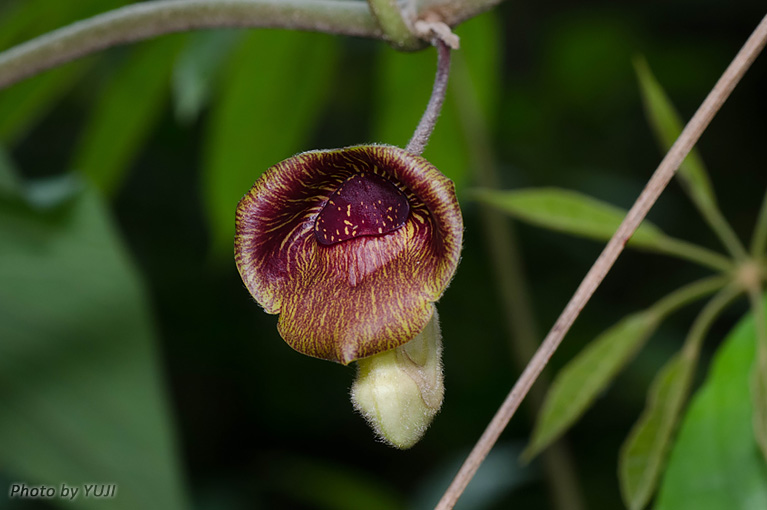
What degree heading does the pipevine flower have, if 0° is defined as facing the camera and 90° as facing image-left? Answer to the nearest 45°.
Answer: approximately 0°

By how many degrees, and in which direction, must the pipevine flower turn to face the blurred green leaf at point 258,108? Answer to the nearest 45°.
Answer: approximately 180°

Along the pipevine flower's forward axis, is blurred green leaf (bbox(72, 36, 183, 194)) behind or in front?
behind

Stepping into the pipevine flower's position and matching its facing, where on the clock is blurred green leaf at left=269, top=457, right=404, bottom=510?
The blurred green leaf is roughly at 6 o'clock from the pipevine flower.

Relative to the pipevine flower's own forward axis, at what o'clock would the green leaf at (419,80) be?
The green leaf is roughly at 6 o'clock from the pipevine flower.

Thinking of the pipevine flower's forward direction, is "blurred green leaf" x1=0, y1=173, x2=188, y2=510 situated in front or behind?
behind

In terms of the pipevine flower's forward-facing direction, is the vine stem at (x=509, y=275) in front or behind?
behind
